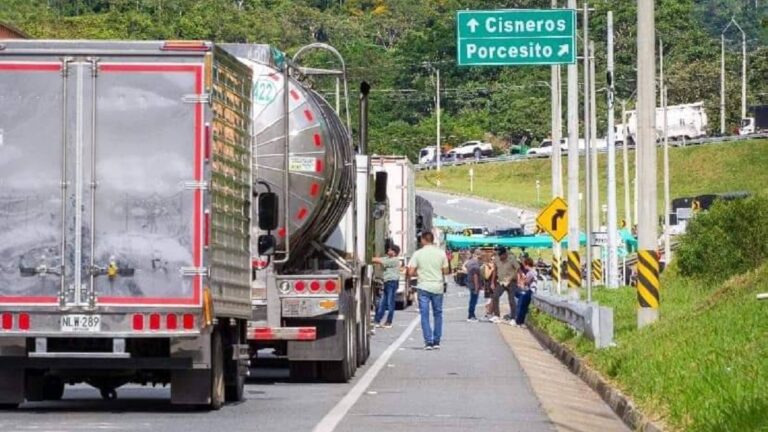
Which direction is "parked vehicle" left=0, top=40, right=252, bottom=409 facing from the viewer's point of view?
away from the camera

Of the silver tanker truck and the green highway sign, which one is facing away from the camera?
the silver tanker truck

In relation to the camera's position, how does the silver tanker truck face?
facing away from the viewer

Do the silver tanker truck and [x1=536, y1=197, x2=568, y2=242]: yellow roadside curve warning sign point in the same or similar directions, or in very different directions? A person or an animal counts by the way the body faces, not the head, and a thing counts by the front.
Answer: very different directions

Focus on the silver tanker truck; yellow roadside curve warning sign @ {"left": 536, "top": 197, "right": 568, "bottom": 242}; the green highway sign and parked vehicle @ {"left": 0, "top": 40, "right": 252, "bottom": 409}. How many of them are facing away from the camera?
2

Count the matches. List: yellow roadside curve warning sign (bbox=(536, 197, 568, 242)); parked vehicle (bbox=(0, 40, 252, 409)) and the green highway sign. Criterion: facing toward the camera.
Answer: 2
